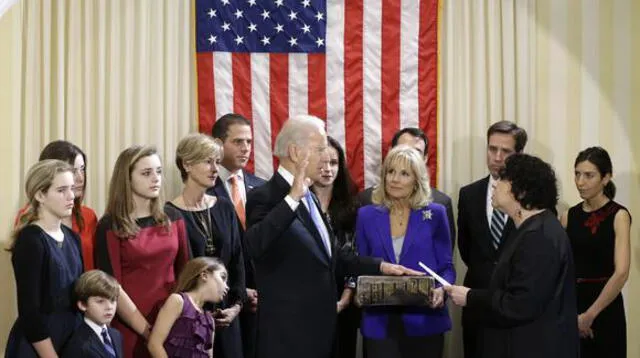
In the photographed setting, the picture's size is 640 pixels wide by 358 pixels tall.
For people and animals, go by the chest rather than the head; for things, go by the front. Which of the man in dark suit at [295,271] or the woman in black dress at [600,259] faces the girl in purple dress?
the woman in black dress

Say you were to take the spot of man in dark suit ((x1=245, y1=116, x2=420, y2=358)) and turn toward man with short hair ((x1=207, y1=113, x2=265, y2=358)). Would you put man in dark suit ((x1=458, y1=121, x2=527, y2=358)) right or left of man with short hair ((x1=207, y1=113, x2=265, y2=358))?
right

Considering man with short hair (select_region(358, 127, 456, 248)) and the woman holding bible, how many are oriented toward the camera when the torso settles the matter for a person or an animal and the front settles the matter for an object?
2

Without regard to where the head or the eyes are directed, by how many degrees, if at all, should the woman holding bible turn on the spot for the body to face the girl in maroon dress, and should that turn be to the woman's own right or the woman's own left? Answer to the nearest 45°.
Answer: approximately 90° to the woman's own right

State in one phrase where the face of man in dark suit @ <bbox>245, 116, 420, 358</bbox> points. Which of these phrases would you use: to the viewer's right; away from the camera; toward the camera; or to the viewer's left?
to the viewer's right

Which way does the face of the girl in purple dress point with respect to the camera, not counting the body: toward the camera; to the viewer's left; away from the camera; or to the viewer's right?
to the viewer's right

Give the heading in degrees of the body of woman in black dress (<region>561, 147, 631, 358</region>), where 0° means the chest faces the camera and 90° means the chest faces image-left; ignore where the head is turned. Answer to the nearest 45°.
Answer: approximately 45°

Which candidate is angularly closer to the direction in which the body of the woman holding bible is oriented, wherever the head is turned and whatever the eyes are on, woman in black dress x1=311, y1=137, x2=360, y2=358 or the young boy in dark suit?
the young boy in dark suit

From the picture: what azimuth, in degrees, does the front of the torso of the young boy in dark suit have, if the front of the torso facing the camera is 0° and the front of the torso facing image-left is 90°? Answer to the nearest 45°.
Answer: approximately 315°

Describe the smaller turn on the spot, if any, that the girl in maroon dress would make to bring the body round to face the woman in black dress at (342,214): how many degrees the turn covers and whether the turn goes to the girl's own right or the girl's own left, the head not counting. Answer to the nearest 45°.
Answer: approximately 90° to the girl's own left

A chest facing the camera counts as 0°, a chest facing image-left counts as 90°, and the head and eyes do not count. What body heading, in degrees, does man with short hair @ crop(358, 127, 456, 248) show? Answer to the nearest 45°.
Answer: approximately 0°

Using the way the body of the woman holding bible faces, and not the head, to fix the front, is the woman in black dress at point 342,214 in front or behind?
behind
